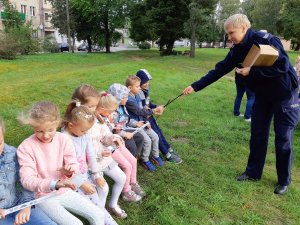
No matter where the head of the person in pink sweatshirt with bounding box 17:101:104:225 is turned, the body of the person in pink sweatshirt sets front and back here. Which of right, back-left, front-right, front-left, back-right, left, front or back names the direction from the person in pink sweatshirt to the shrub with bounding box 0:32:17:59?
back-left

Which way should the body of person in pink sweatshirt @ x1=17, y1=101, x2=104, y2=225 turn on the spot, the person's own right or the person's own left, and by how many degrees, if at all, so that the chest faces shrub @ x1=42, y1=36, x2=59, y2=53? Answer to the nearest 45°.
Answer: approximately 135° to the person's own left

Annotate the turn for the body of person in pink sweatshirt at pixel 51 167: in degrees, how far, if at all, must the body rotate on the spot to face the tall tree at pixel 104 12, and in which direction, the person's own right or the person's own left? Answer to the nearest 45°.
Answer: approximately 135° to the person's own left

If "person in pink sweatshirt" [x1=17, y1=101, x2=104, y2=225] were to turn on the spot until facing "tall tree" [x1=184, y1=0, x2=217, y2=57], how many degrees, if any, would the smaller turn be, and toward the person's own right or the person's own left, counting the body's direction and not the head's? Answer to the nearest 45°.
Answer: approximately 90° to the person's own left

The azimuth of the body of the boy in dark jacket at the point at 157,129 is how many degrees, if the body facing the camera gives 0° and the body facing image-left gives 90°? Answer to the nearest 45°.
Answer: approximately 315°

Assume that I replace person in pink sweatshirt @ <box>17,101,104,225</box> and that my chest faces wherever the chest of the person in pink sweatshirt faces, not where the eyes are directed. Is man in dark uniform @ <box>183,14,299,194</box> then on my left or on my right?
on my left

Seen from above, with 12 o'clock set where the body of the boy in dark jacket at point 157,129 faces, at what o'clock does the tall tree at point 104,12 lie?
The tall tree is roughly at 7 o'clock from the boy in dark jacket.

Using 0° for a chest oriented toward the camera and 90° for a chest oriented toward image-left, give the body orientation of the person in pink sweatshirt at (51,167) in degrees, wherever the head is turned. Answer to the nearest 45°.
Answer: approximately 315°
